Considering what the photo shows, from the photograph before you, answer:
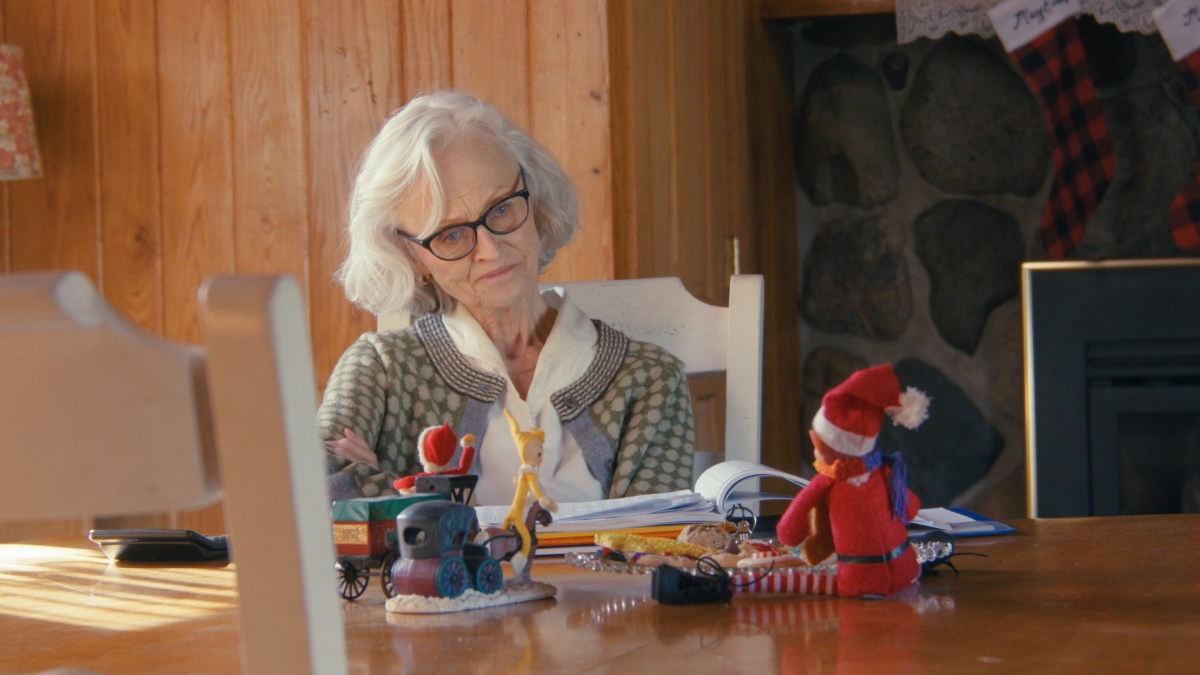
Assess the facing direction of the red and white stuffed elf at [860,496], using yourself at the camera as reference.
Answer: facing away from the viewer and to the left of the viewer

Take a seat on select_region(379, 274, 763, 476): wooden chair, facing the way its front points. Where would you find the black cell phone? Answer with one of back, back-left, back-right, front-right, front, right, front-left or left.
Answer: front-right

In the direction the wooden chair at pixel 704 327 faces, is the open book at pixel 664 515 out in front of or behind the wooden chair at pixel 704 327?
in front

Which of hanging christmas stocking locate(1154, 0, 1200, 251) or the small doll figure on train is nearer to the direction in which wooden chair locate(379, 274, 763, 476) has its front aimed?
the small doll figure on train
